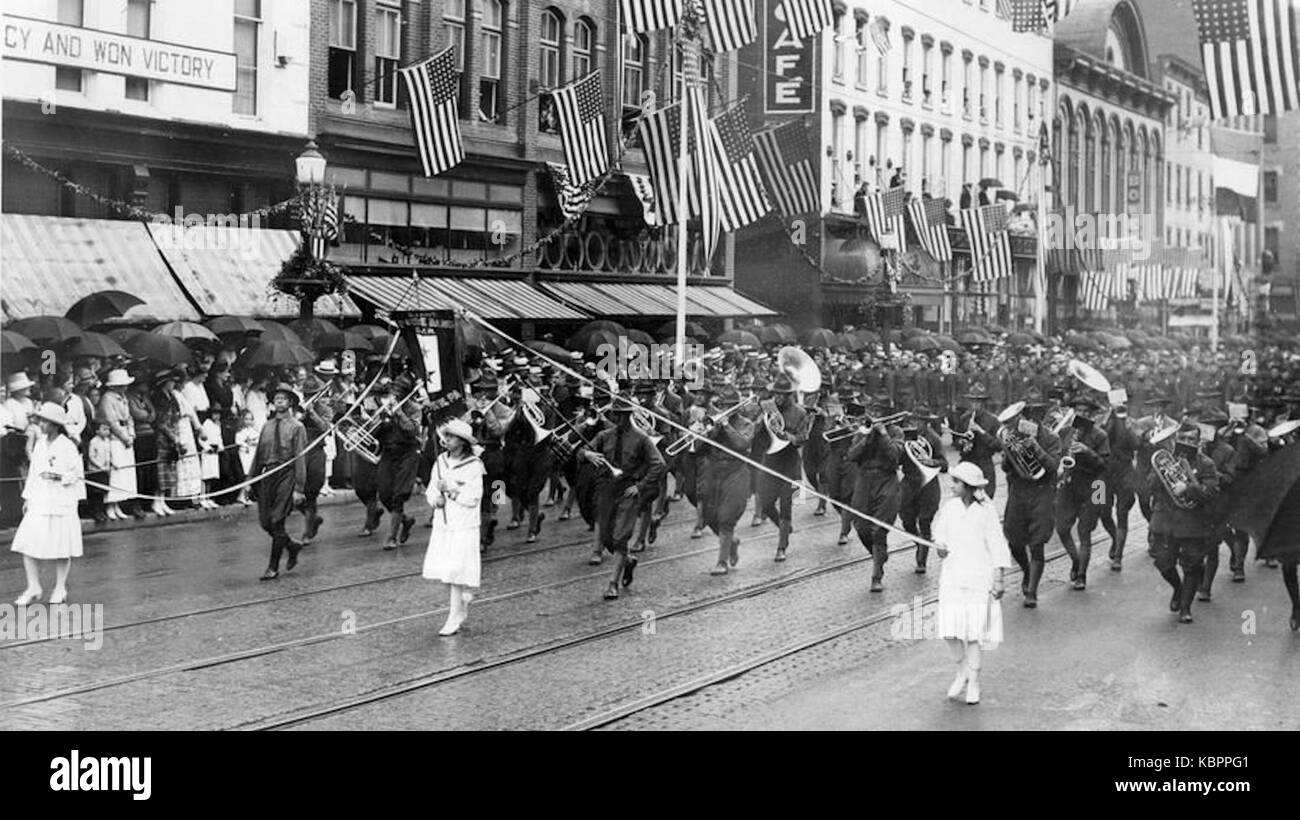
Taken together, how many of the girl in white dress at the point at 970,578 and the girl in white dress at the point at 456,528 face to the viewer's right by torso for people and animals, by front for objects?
0

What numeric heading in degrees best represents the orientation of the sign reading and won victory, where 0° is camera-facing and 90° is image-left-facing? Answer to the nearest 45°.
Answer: approximately 315°

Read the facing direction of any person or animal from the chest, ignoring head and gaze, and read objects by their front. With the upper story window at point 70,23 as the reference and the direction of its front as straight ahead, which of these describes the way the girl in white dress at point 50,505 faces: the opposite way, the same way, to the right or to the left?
to the right

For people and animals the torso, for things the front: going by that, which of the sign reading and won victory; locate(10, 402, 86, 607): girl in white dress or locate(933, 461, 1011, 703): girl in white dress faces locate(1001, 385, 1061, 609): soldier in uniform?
the sign reading and won victory

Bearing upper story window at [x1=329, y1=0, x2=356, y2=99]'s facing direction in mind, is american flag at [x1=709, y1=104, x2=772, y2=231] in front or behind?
in front

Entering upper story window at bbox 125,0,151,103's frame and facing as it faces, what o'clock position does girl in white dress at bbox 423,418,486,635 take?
The girl in white dress is roughly at 1 o'clock from the upper story window.

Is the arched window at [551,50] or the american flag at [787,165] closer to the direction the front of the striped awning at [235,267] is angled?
the american flag

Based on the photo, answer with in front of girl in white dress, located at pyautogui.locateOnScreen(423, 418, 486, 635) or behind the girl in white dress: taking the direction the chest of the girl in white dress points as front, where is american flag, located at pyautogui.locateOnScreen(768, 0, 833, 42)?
behind

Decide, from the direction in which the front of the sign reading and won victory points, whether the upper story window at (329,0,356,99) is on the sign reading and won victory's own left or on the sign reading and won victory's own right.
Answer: on the sign reading and won victory's own left

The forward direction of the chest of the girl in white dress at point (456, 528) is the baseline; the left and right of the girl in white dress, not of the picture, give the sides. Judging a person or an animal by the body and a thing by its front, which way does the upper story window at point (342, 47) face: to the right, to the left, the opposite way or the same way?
to the left

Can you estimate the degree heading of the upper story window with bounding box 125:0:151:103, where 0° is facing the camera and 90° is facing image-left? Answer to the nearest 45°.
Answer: approximately 315°

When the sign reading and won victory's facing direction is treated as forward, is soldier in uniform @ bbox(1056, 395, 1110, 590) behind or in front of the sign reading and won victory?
in front

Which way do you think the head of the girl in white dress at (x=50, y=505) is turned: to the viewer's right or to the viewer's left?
to the viewer's left

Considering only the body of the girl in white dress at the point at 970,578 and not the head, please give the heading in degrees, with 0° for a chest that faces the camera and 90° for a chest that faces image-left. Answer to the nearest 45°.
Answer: approximately 45°

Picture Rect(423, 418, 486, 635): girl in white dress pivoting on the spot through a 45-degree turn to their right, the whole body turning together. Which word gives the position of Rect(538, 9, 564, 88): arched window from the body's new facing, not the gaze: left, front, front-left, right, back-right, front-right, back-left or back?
right
